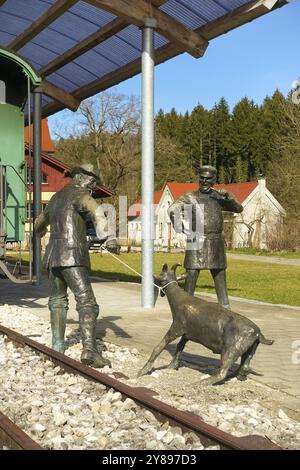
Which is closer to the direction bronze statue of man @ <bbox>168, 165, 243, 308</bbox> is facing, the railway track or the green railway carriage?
the railway track

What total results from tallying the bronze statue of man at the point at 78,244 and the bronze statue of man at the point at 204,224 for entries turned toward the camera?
1

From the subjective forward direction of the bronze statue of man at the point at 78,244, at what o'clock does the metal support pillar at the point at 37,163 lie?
The metal support pillar is roughly at 10 o'clock from the bronze statue of man.

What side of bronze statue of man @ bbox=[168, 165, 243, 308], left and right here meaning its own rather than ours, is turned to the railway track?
front

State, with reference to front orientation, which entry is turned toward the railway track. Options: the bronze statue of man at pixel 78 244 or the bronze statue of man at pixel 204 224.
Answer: the bronze statue of man at pixel 204 224

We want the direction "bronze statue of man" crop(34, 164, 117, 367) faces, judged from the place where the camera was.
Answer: facing away from the viewer and to the right of the viewer

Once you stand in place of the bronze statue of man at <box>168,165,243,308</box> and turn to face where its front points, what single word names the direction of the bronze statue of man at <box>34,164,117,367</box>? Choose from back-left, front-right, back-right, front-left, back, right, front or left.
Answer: front-right

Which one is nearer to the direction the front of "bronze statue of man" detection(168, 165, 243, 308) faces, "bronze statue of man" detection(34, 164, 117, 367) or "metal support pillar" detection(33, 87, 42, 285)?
the bronze statue of man

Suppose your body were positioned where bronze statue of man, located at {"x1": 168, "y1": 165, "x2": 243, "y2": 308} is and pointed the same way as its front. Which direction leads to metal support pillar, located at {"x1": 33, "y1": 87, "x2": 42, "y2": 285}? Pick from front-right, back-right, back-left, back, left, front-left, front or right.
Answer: back-right

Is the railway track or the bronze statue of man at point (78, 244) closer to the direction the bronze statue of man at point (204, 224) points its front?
the railway track
